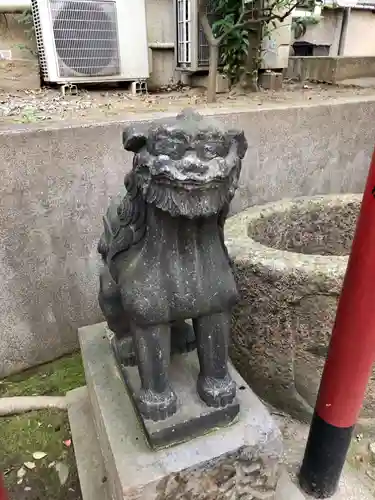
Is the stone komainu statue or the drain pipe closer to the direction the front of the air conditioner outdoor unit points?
the stone komainu statue

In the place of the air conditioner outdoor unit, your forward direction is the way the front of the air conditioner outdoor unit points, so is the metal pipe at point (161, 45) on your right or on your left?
on your left

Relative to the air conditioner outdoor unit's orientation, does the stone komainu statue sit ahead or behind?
ahead

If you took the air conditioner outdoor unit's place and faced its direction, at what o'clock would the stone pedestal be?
The stone pedestal is roughly at 12 o'clock from the air conditioner outdoor unit.

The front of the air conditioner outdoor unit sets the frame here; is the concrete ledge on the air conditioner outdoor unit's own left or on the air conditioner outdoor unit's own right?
on the air conditioner outdoor unit's own left

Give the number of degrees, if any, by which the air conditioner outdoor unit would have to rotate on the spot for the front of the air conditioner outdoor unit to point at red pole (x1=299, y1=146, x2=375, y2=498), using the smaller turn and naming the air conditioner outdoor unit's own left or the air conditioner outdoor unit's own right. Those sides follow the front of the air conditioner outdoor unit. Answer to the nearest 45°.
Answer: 0° — it already faces it

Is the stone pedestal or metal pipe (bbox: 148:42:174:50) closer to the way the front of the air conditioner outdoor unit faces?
the stone pedestal

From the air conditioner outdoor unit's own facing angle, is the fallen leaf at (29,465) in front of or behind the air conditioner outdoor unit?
in front

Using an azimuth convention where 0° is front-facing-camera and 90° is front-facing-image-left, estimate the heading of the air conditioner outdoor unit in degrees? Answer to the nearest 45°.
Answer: approximately 0°
